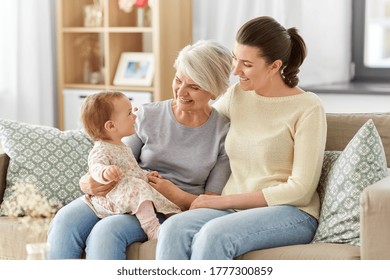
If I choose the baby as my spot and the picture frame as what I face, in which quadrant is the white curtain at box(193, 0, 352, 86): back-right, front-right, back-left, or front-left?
front-right

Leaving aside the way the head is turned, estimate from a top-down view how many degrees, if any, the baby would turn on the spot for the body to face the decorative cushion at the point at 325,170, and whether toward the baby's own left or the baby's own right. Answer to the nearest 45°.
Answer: approximately 45° to the baby's own left

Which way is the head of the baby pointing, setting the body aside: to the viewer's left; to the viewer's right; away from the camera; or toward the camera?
to the viewer's right

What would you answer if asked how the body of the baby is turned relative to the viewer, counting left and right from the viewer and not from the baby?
facing the viewer and to the right of the viewer

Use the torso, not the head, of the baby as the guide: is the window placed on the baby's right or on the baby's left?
on the baby's left

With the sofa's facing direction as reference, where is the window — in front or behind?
behind

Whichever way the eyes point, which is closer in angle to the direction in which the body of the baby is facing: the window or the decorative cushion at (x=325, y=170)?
the decorative cushion

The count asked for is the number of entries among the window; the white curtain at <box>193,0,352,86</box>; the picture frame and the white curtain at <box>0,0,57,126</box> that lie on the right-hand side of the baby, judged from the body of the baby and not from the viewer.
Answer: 0

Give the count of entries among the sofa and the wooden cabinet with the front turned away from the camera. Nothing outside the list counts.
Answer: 0

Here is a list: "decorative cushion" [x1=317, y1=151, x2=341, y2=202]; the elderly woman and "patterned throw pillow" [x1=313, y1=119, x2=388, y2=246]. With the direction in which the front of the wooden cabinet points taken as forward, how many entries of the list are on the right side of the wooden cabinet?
0

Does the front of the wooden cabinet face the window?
no

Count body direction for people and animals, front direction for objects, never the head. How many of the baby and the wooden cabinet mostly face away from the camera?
0

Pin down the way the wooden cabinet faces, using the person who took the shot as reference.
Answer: facing the viewer and to the left of the viewer

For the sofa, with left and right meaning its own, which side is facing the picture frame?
back

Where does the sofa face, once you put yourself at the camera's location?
facing the viewer

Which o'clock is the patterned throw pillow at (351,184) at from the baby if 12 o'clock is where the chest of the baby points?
The patterned throw pillow is roughly at 11 o'clock from the baby.

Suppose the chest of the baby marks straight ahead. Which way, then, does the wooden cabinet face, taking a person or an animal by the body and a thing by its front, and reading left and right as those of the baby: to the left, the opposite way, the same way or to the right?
to the right
